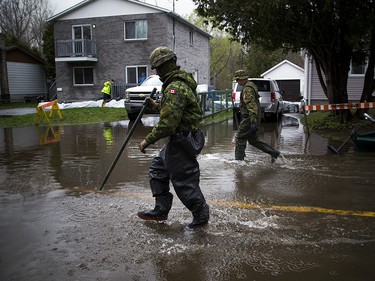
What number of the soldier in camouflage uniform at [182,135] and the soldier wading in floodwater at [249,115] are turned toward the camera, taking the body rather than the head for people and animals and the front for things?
0

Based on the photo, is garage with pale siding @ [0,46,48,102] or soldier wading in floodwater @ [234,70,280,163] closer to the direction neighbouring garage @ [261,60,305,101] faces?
the soldier wading in floodwater

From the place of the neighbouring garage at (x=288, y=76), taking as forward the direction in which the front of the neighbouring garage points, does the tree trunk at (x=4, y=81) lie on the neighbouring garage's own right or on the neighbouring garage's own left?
on the neighbouring garage's own right

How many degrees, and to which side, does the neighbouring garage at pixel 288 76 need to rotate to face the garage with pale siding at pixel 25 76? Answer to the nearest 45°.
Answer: approximately 45° to its right

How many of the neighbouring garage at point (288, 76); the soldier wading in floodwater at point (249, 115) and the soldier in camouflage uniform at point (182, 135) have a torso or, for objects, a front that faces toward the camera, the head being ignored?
1

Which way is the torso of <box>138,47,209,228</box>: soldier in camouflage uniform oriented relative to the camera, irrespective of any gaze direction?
to the viewer's left

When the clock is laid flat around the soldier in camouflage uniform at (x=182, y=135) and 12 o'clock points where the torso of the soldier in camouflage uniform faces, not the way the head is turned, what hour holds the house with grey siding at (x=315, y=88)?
The house with grey siding is roughly at 4 o'clock from the soldier in camouflage uniform.

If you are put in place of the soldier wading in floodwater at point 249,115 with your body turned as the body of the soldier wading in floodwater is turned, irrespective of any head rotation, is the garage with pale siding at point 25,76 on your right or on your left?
on your right

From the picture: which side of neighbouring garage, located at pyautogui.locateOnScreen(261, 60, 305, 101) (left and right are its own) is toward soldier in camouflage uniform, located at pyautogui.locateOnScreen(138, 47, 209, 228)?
front

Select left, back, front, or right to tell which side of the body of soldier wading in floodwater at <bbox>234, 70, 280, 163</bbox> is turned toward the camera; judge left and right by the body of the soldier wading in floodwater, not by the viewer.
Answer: left

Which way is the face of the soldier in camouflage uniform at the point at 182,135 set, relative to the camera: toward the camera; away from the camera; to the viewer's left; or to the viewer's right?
to the viewer's left

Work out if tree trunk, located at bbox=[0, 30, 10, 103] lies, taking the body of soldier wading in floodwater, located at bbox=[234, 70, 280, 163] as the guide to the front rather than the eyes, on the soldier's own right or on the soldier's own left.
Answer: on the soldier's own right

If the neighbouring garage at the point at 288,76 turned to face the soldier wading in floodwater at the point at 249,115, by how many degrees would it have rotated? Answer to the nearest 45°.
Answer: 0° — it already faces them

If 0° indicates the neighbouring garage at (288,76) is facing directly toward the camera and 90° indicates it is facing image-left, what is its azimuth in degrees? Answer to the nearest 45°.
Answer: approximately 0°
